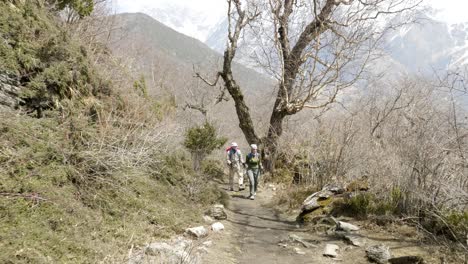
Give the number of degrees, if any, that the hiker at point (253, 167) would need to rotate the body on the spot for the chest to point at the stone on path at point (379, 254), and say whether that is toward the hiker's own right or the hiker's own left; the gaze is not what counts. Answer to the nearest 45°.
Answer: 0° — they already face it

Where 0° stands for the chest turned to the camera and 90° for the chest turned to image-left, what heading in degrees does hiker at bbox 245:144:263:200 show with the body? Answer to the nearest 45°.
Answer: approximately 0°

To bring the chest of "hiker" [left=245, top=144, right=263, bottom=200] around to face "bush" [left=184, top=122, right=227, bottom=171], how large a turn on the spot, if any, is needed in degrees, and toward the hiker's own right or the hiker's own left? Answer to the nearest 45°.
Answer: approximately 135° to the hiker's own right

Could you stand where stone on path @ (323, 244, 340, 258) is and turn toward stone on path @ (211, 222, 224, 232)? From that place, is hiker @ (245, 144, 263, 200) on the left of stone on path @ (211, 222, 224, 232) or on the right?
right

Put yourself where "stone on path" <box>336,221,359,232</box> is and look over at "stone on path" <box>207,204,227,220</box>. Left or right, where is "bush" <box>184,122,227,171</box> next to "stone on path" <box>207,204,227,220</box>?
right

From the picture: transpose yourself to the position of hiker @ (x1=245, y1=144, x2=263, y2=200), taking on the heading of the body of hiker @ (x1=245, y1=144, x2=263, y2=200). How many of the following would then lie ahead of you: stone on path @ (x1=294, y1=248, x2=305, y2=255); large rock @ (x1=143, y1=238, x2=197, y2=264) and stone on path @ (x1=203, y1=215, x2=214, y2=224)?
3

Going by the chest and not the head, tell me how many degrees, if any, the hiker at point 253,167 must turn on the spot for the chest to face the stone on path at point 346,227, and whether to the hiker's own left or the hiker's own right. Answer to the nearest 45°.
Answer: approximately 45° to the hiker's own left
